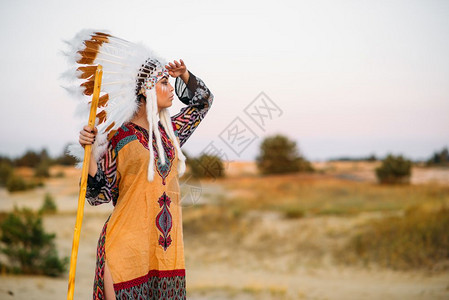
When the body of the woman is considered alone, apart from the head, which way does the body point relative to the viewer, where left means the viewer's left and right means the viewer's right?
facing the viewer and to the right of the viewer

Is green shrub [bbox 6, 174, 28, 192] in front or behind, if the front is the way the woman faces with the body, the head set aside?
behind

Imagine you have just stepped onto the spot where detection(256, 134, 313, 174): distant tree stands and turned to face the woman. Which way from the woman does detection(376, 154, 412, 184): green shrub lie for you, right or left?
left

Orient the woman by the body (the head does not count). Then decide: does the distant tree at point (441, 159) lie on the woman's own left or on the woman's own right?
on the woman's own left

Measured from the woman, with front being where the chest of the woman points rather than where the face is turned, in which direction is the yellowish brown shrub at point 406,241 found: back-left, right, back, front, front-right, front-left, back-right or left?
left

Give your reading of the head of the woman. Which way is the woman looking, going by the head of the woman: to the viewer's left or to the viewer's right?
to the viewer's right

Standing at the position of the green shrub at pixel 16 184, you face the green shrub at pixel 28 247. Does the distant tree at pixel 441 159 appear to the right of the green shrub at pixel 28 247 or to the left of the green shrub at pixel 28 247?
left

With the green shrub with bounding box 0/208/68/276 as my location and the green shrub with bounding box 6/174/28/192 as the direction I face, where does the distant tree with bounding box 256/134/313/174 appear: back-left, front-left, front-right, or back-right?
front-right

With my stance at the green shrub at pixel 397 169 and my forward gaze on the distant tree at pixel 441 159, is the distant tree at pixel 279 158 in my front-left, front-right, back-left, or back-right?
front-left

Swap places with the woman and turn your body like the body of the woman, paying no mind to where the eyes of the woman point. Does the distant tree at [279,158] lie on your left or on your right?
on your left

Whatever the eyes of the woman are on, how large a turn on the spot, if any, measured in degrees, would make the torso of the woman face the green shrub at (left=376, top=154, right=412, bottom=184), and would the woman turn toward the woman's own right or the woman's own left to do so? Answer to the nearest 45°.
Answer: approximately 90° to the woman's own left

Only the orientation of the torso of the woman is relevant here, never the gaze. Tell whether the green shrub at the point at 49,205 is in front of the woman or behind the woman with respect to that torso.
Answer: behind
